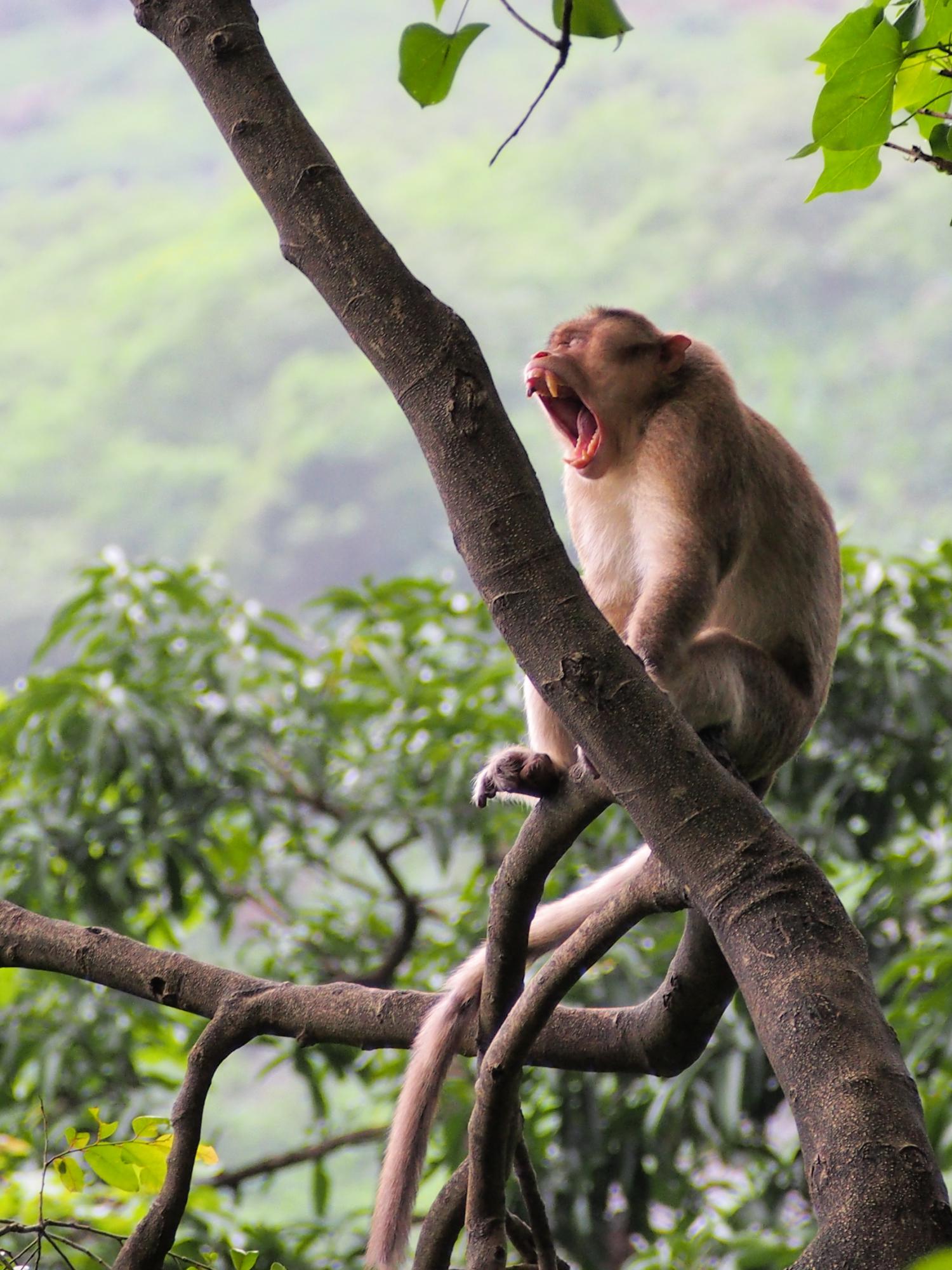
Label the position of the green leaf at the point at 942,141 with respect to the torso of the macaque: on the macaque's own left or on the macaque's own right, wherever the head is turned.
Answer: on the macaque's own left

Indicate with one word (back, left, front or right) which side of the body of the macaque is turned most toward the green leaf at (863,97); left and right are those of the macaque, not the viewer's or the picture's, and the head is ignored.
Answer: left

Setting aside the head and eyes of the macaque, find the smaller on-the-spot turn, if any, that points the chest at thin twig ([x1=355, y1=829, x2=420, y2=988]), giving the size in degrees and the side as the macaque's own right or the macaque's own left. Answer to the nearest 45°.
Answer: approximately 45° to the macaque's own right

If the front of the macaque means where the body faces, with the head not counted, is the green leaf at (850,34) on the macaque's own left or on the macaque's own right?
on the macaque's own left

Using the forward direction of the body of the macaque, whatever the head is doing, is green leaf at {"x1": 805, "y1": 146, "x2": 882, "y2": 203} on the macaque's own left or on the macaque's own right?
on the macaque's own left

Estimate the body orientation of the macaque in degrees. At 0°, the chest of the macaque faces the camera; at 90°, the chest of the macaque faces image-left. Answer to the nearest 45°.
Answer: approximately 90°
